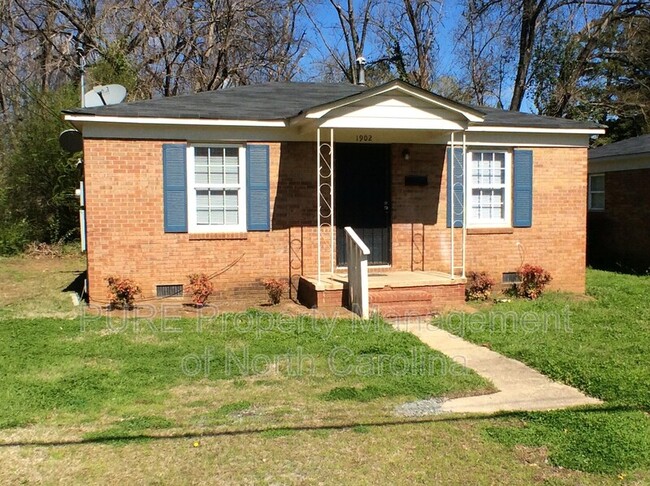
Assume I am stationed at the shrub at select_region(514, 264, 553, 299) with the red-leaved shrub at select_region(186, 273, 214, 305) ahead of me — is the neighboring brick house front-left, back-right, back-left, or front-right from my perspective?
back-right

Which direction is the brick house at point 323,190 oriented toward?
toward the camera

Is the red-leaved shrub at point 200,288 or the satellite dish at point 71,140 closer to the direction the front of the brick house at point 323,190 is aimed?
the red-leaved shrub

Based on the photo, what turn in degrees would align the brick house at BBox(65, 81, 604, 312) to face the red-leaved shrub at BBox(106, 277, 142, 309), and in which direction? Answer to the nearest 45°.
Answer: approximately 90° to its right

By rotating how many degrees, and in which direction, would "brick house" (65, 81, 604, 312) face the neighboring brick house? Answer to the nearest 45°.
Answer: approximately 135° to its left

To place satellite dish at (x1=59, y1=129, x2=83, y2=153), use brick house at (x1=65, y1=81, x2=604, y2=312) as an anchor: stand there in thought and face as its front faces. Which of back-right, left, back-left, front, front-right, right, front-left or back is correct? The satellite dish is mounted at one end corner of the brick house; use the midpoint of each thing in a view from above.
right

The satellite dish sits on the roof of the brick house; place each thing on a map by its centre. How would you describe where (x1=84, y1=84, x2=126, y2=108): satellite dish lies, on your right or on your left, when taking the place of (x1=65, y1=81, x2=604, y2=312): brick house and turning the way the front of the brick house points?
on your right

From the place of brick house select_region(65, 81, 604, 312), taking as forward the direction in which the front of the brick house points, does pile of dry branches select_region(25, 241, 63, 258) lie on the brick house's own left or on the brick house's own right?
on the brick house's own right
